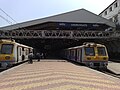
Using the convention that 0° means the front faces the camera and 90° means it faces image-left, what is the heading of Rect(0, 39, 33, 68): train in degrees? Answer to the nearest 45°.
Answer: approximately 45°

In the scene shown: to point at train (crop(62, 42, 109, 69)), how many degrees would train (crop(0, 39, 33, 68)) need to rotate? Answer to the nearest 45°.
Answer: approximately 135° to its left

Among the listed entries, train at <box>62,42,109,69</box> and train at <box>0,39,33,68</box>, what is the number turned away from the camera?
0

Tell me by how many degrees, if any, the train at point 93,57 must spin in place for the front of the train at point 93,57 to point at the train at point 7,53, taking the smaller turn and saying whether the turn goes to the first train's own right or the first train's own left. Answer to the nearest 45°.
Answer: approximately 135° to the first train's own right

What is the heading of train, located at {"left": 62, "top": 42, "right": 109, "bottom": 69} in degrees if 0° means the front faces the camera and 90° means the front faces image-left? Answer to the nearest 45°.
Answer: approximately 315°
